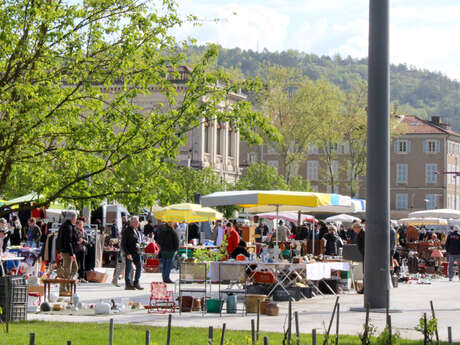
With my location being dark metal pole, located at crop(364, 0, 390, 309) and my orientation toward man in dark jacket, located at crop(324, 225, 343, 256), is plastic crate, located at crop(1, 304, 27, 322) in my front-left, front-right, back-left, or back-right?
back-left

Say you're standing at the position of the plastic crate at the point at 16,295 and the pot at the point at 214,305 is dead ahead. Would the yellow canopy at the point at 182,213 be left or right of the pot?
left

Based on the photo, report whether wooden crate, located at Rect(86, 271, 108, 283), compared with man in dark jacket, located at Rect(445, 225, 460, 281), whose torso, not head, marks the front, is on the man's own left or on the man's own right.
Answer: on the man's own left
